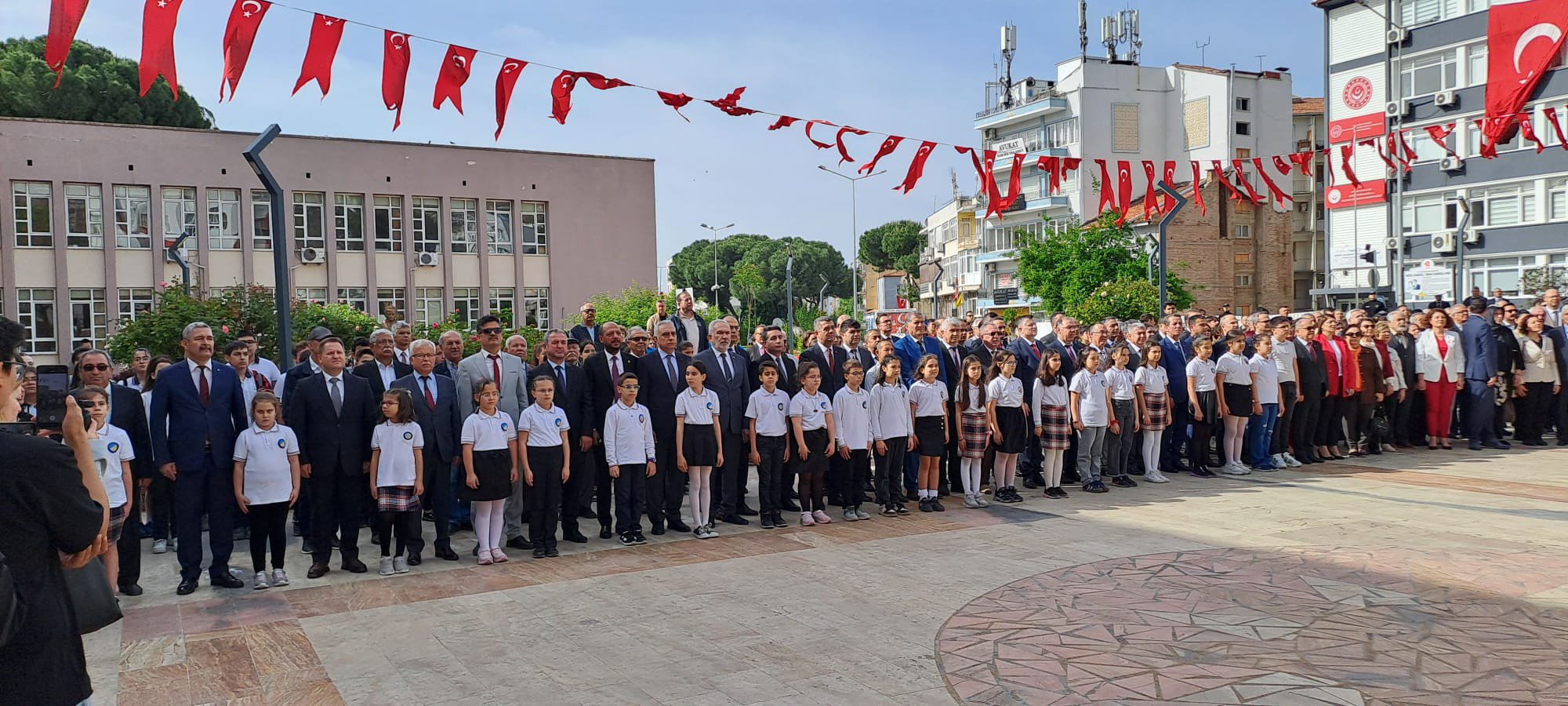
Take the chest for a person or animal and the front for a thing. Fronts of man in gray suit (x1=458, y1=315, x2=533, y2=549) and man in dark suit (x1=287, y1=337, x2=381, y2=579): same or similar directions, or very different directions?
same or similar directions

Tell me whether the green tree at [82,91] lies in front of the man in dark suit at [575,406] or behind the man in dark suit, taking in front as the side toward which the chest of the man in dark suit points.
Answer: behind

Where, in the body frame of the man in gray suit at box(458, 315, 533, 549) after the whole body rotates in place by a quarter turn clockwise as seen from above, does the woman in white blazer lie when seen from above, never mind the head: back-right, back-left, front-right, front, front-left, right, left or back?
back

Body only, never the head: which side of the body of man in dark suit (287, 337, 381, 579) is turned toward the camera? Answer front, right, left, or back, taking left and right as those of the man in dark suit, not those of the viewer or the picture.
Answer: front

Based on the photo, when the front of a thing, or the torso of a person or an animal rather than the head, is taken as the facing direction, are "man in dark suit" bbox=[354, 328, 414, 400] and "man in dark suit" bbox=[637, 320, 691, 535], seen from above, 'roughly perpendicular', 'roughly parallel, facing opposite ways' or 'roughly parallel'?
roughly parallel

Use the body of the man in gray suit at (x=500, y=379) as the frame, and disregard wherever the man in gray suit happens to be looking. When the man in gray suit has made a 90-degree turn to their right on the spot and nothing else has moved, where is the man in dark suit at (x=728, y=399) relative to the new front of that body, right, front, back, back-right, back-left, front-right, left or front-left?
back

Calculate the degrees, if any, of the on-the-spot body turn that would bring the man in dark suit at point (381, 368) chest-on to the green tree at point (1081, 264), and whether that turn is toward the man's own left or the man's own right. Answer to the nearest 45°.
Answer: approximately 90° to the man's own left

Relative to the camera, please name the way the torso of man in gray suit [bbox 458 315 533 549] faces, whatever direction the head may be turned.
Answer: toward the camera

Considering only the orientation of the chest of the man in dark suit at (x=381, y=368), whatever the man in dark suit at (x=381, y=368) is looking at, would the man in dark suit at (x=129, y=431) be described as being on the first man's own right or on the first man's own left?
on the first man's own right

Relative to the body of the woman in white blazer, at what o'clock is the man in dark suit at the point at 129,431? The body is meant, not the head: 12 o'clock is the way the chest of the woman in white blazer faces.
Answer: The man in dark suit is roughly at 1 o'clock from the woman in white blazer.

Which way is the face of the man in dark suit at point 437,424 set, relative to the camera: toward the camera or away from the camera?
toward the camera

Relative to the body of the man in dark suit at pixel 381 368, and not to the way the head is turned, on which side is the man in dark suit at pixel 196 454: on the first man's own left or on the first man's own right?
on the first man's own right

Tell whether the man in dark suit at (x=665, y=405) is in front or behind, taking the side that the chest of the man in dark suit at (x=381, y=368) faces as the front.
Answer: in front

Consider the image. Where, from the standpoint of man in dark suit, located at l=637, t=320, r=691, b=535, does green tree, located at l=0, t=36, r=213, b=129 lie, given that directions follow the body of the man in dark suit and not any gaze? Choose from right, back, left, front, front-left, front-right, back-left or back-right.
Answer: back
